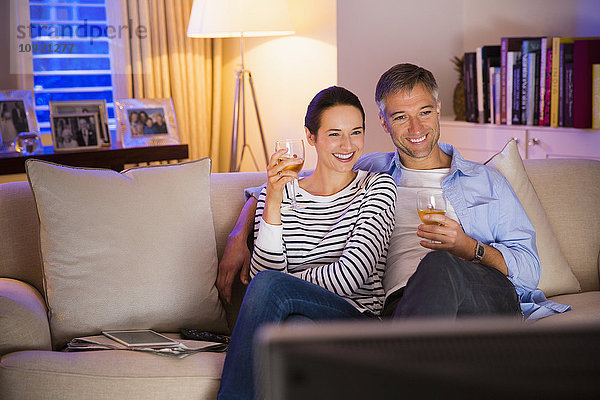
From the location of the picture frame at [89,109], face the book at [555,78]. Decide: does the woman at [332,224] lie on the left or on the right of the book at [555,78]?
right

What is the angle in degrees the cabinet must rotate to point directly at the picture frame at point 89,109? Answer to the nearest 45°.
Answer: approximately 90° to its right

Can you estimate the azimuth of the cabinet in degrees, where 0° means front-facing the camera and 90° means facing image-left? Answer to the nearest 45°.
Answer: approximately 0°

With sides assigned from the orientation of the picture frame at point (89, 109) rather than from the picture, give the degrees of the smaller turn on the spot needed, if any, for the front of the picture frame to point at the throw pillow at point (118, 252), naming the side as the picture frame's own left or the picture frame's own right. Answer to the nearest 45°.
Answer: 0° — it already faces it

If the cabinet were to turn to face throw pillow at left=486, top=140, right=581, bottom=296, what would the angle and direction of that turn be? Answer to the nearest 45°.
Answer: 0° — it already faces it

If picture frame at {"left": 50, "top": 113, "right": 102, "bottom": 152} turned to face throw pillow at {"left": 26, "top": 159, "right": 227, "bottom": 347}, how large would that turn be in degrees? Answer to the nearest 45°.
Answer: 0° — it already faces it
